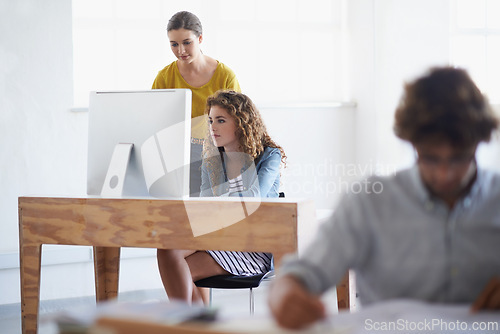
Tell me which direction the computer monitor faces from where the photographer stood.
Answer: facing away from the viewer and to the right of the viewer

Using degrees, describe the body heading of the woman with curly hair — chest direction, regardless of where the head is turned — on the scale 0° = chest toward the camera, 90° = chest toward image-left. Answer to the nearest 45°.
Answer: approximately 45°

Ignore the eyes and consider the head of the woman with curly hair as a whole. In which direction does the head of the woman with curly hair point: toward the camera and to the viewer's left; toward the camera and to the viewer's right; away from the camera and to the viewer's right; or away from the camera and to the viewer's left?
toward the camera and to the viewer's left

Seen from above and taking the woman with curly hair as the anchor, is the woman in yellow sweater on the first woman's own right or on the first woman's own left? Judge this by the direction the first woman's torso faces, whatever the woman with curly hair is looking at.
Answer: on the first woman's own right

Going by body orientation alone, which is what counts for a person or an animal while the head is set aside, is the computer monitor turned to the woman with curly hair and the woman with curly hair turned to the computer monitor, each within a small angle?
yes

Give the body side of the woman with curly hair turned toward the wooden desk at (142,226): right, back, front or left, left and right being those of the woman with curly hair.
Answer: front

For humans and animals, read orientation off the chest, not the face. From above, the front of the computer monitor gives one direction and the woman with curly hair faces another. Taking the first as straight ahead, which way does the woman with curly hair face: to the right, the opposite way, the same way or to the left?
the opposite way
